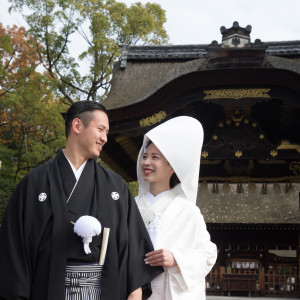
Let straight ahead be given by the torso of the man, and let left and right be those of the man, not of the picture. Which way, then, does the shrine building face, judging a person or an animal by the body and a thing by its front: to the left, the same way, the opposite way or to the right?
the same way

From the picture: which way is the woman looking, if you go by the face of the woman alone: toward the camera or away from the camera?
toward the camera

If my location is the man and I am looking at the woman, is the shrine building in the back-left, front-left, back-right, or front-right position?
front-left

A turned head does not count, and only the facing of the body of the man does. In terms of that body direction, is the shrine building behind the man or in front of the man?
behind

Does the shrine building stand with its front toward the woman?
yes

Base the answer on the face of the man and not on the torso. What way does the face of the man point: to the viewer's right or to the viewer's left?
to the viewer's right

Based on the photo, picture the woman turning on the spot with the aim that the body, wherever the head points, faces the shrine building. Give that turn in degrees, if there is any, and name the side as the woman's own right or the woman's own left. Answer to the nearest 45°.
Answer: approximately 135° to the woman's own right

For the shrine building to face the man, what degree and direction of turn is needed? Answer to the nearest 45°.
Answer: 0° — it already faces them

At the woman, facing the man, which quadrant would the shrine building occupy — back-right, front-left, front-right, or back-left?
back-right

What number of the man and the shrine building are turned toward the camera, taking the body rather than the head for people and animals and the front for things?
2

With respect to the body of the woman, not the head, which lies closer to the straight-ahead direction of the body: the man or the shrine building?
the man

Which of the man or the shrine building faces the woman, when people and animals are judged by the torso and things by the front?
the shrine building

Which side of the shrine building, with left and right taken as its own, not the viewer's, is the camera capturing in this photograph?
front

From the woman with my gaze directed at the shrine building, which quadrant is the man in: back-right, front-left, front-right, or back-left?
back-left

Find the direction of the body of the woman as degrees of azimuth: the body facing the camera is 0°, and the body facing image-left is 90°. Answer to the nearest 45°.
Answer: approximately 45°
